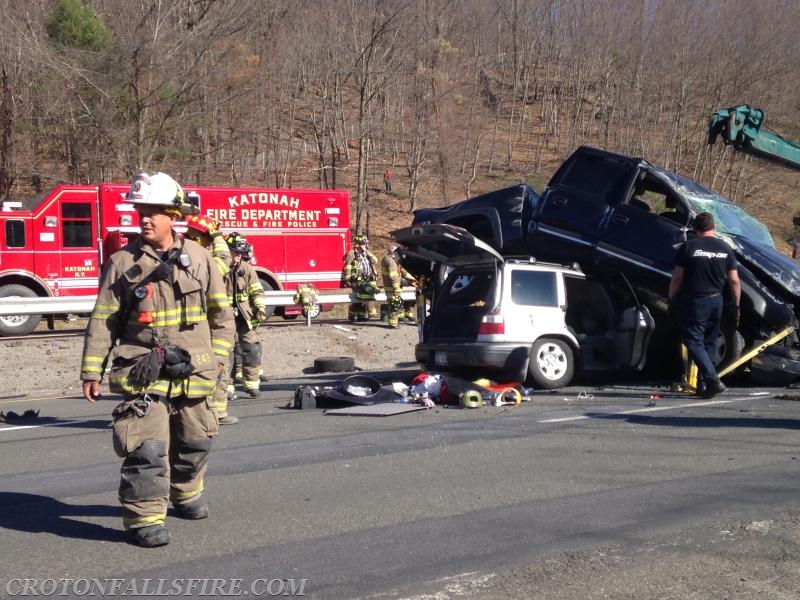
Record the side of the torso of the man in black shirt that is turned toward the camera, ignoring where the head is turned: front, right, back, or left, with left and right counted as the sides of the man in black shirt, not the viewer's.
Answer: back

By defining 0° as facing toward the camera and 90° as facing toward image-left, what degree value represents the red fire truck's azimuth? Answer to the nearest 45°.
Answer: approximately 90°

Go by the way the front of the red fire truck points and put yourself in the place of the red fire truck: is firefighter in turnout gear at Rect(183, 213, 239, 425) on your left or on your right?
on your left

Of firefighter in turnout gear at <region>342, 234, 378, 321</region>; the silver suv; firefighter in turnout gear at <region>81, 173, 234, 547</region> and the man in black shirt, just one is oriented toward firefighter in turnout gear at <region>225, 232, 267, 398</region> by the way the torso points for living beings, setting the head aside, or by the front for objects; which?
firefighter in turnout gear at <region>342, 234, 378, 321</region>

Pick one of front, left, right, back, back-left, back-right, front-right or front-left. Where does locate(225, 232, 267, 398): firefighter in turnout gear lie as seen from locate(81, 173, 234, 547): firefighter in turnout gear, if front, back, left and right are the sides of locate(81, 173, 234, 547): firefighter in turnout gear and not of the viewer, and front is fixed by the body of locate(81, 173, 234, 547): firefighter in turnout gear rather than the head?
back

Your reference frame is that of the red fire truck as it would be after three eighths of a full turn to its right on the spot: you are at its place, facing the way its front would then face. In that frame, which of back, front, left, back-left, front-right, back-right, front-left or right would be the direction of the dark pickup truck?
right

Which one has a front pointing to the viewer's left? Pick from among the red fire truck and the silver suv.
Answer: the red fire truck

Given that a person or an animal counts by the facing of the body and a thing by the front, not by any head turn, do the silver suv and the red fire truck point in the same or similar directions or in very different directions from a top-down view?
very different directions
